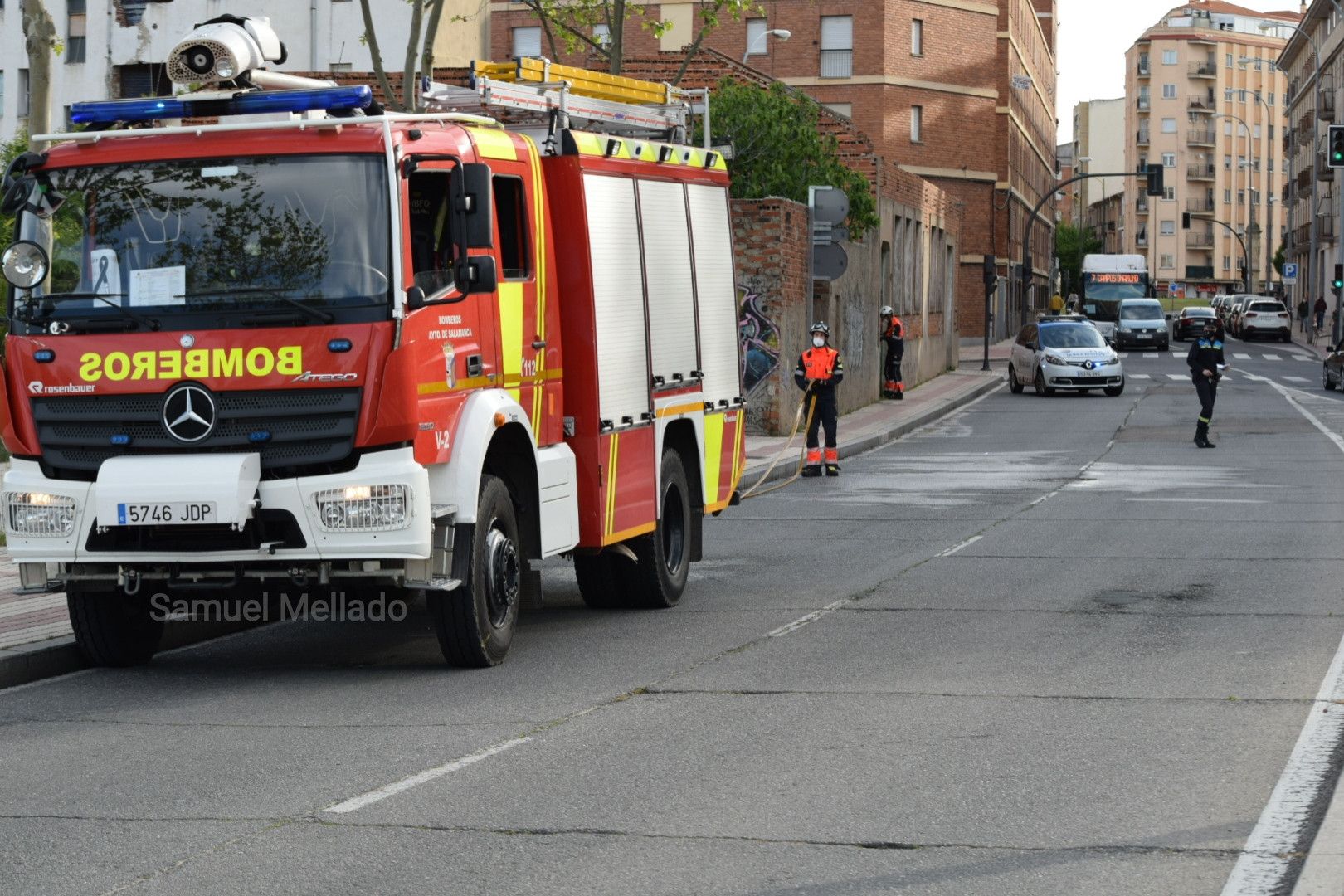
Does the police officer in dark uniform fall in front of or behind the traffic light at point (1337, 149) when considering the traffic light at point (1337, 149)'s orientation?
in front

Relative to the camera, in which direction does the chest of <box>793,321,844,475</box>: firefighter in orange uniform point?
toward the camera

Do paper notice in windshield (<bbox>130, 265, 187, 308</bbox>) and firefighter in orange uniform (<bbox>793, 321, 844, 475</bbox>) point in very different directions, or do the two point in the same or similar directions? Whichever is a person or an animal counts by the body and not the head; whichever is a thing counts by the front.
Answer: same or similar directions

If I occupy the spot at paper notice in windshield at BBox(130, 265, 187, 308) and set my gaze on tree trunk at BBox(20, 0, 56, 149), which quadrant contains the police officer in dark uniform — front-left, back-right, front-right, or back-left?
front-right

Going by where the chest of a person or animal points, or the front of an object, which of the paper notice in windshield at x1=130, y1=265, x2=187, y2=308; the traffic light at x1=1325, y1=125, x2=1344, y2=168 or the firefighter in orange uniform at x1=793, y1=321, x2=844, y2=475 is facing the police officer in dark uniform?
the traffic light

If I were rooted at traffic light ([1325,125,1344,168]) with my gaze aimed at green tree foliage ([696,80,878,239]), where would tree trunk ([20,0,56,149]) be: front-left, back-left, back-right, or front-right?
front-left

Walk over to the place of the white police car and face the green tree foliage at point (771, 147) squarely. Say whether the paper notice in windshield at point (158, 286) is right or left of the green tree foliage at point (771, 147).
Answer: left

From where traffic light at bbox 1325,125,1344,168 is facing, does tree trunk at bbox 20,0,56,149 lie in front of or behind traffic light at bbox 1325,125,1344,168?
in front

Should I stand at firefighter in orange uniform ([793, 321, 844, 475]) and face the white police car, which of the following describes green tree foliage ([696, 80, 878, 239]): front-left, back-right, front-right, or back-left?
front-left

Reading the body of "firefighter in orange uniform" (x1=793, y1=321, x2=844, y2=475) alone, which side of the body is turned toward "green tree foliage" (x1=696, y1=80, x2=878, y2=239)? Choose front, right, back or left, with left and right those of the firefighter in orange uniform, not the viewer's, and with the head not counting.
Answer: back

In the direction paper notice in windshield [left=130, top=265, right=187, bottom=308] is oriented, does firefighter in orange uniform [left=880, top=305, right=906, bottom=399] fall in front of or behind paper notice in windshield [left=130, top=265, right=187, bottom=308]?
behind

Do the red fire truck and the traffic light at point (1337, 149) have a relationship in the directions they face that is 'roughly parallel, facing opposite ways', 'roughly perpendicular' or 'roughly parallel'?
roughly parallel

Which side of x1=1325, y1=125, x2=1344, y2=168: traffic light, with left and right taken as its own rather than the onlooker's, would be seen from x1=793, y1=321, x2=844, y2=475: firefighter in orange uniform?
front

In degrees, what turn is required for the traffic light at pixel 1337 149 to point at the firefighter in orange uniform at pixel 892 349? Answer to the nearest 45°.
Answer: approximately 45° to its right

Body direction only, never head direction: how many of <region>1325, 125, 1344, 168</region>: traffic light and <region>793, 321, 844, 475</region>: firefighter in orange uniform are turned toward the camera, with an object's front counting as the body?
2

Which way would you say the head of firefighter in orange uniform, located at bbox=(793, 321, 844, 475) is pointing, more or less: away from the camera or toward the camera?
toward the camera

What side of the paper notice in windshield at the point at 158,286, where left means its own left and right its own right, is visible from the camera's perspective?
front
